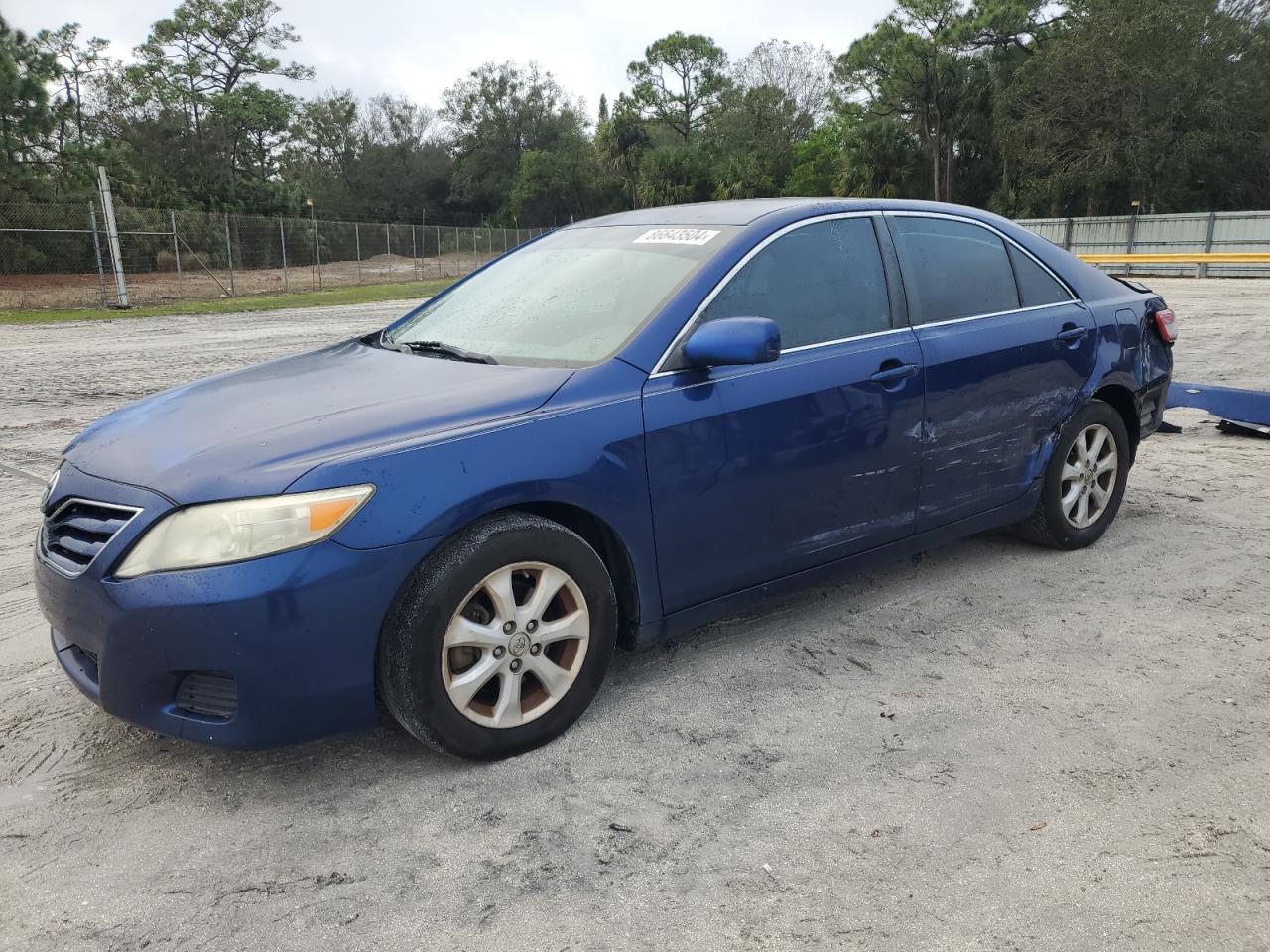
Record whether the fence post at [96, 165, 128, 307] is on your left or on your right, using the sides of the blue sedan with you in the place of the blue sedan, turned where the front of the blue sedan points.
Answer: on your right

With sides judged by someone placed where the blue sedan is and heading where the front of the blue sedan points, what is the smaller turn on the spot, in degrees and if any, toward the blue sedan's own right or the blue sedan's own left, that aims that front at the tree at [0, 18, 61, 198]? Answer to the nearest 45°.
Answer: approximately 90° to the blue sedan's own right

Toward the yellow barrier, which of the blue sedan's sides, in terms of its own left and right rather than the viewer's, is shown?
back

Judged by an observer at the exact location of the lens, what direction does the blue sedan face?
facing the viewer and to the left of the viewer

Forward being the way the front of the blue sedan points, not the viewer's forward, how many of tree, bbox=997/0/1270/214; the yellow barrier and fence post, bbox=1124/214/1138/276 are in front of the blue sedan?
0

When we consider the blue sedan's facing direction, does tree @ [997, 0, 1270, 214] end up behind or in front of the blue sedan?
behind

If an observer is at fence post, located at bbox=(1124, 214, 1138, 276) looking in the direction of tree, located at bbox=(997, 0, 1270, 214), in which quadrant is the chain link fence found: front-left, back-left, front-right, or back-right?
back-left
